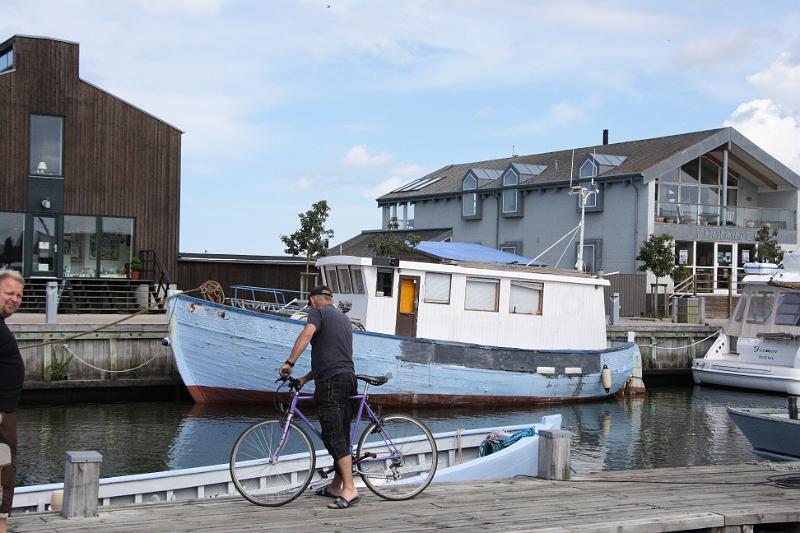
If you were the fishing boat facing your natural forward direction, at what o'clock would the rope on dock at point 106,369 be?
The rope on dock is roughly at 12 o'clock from the fishing boat.

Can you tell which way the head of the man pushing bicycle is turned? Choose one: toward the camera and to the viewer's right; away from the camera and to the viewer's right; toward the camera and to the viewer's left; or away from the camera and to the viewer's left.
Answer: away from the camera and to the viewer's left

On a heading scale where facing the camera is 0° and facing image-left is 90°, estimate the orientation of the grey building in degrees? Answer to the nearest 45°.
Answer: approximately 315°

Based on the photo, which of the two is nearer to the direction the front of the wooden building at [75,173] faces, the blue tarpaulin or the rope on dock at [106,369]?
the rope on dock

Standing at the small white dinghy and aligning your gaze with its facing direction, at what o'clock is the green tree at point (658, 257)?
The green tree is roughly at 10 o'clock from the small white dinghy.

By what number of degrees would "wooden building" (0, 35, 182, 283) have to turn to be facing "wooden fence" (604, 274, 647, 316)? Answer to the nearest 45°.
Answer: approximately 90° to its left

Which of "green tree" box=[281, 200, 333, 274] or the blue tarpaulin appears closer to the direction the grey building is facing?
the blue tarpaulin

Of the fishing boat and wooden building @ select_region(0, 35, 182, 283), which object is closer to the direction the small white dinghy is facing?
the fishing boat

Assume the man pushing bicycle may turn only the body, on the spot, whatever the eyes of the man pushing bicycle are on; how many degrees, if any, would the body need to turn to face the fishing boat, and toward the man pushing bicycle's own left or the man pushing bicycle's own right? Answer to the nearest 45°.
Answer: approximately 45° to the man pushing bicycle's own right

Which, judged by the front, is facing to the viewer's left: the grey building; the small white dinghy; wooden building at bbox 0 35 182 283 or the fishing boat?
the fishing boat

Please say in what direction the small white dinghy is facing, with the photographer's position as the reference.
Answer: facing to the right of the viewer

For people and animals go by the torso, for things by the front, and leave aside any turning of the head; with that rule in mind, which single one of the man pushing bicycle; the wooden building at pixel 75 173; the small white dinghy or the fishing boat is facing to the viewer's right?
the small white dinghy

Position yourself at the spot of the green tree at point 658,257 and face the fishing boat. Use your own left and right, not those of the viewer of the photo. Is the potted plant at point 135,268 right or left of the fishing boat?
right

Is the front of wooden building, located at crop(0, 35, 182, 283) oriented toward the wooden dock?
yes
